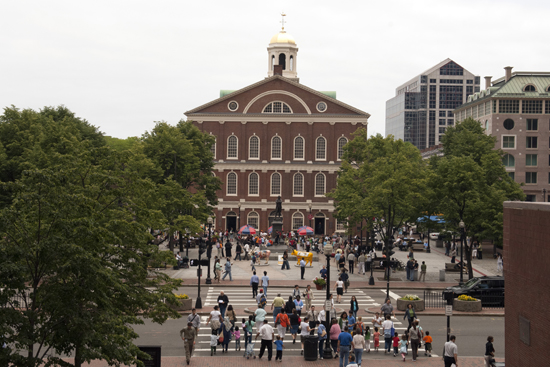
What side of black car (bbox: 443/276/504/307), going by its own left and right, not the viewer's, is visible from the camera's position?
left

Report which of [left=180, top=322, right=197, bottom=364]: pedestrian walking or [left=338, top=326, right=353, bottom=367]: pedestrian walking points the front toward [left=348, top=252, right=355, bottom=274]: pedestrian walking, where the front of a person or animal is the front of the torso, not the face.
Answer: [left=338, top=326, right=353, bottom=367]: pedestrian walking

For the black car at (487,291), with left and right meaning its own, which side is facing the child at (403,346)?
left

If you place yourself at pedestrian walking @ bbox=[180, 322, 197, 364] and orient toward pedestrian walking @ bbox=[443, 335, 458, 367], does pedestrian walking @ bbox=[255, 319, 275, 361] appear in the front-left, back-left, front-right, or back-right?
front-left

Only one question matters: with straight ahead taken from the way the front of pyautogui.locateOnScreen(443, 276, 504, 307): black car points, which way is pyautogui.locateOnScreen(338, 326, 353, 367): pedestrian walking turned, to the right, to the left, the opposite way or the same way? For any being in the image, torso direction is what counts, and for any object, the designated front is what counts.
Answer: to the right

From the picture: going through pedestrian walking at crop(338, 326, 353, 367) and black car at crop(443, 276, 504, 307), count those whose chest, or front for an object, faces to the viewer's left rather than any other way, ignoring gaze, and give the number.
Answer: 1

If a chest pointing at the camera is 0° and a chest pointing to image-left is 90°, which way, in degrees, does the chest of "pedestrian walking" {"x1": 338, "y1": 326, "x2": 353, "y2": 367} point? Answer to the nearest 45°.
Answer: approximately 180°

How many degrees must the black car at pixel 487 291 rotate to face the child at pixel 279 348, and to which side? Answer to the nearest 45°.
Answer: approximately 45° to its left

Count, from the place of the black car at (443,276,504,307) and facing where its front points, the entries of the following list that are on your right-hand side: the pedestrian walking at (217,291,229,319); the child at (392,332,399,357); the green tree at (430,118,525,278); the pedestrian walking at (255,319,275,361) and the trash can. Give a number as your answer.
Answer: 1
